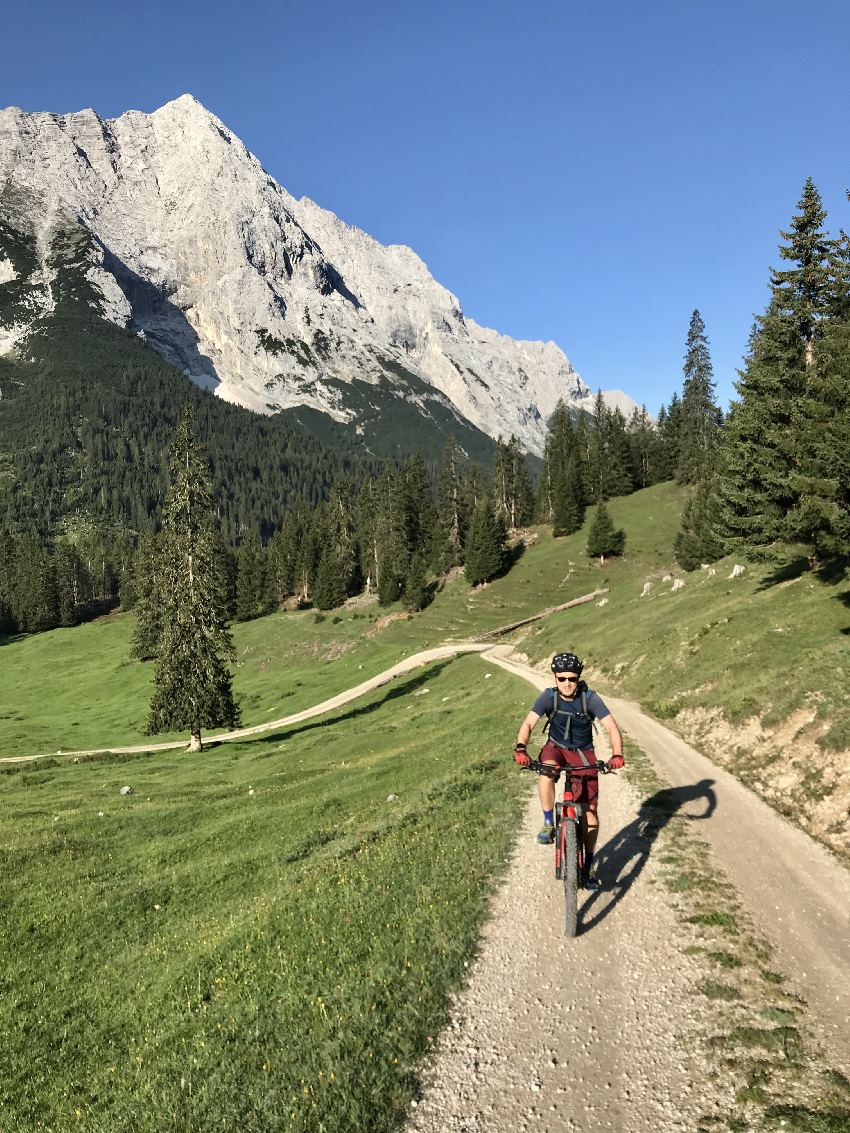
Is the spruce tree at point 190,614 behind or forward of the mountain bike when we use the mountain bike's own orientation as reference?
behind

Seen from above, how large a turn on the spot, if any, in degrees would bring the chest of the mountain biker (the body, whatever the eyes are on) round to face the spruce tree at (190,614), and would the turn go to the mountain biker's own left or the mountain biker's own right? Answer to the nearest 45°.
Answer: approximately 135° to the mountain biker's own right

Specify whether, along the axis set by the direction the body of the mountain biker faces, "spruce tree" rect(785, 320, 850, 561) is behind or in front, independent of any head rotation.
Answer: behind

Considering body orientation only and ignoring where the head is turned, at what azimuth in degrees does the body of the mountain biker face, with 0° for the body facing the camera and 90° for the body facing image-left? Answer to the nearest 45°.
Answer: approximately 0°

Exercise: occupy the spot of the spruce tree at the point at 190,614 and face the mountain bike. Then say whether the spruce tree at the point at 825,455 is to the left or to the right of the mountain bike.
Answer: left

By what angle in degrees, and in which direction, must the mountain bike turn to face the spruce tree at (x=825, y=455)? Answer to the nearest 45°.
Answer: approximately 135° to its left

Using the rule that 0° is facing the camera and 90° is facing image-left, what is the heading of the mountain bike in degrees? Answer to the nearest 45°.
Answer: approximately 0°
